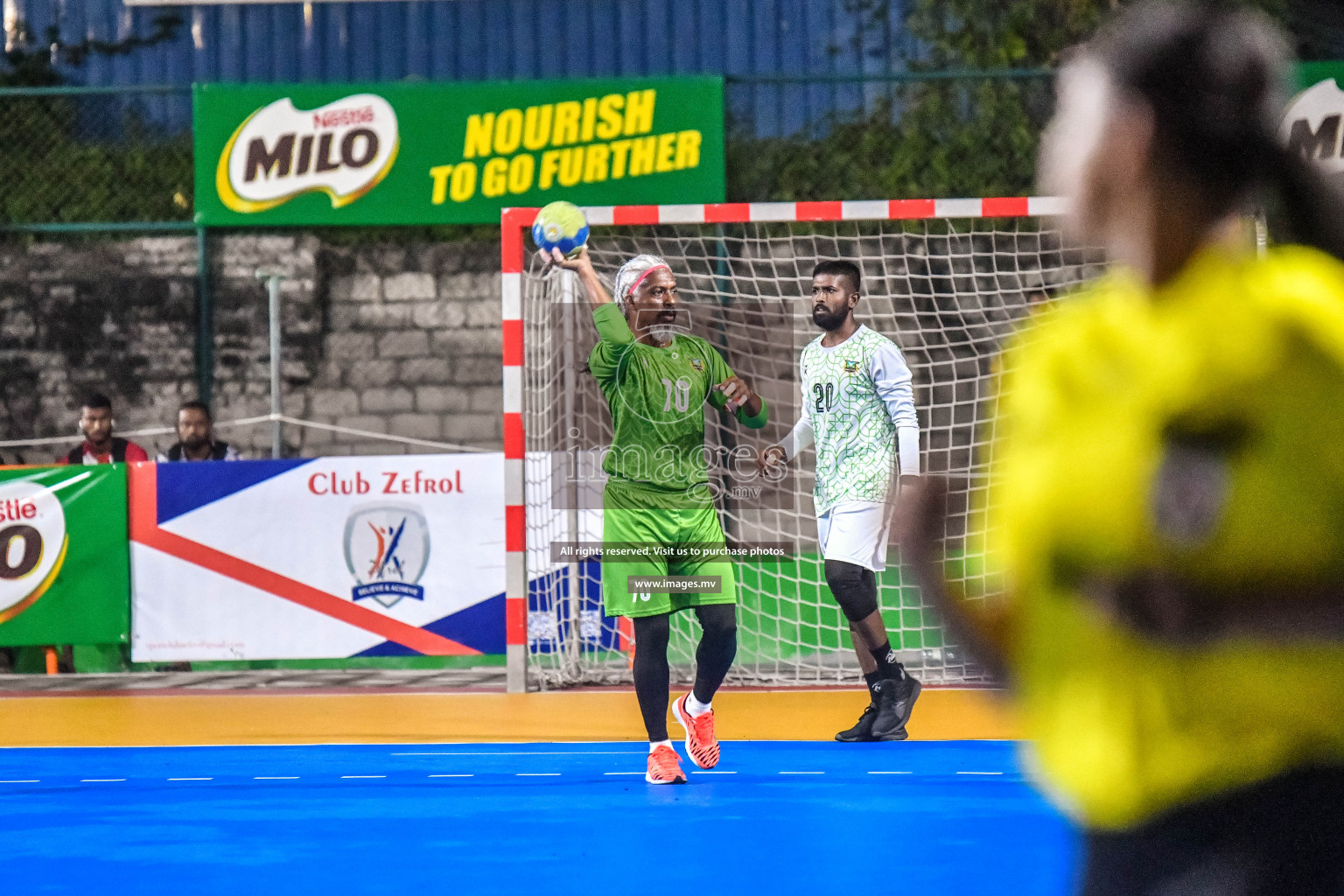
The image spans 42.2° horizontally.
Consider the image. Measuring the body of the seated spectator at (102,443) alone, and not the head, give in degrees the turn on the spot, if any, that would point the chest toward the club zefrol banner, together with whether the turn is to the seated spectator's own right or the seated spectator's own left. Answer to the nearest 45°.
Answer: approximately 45° to the seated spectator's own left

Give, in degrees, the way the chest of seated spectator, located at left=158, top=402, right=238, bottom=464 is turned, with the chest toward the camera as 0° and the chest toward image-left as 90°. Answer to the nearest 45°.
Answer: approximately 0°

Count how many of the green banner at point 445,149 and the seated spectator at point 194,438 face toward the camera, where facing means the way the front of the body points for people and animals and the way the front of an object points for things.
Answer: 2

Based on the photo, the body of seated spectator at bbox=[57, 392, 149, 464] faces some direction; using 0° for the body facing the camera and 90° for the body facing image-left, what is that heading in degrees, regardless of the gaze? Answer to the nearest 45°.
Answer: approximately 0°

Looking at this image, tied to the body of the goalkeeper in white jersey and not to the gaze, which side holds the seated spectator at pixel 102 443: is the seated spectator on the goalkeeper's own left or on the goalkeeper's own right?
on the goalkeeper's own right
